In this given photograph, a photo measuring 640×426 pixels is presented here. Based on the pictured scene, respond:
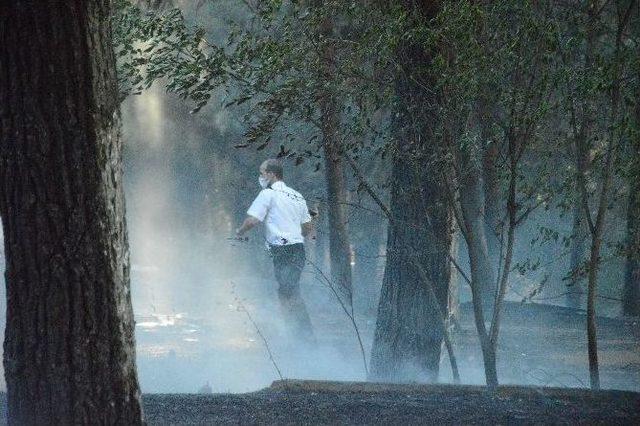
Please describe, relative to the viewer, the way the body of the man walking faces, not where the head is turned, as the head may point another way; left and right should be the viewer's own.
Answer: facing away from the viewer and to the left of the viewer

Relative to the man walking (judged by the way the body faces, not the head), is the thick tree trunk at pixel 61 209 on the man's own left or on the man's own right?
on the man's own left

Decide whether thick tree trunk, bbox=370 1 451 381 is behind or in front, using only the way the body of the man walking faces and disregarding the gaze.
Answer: behind

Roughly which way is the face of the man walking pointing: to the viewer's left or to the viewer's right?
to the viewer's left

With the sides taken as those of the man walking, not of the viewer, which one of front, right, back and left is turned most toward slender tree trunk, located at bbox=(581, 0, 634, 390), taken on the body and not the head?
back
